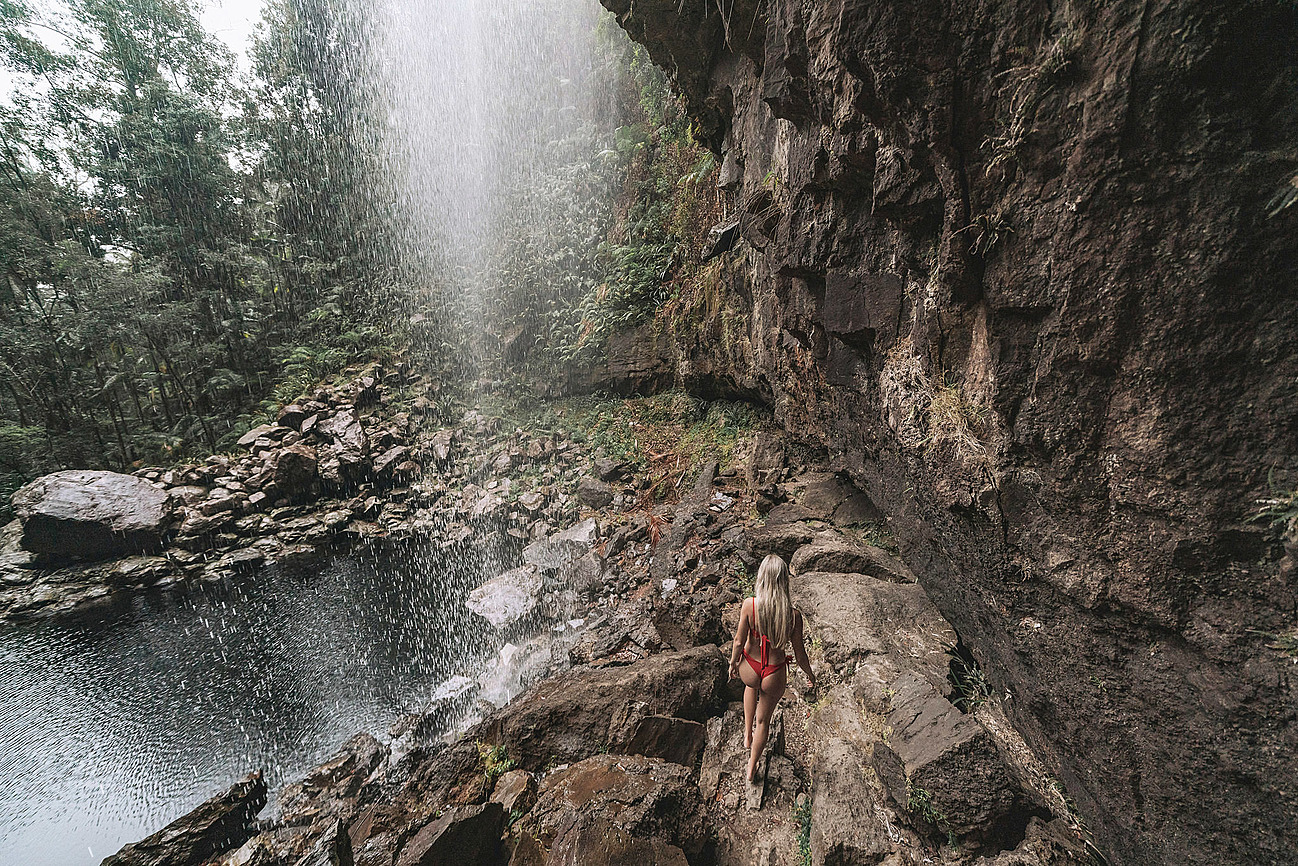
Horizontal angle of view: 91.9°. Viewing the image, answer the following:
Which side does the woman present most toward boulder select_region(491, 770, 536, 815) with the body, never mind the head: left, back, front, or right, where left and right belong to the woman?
left

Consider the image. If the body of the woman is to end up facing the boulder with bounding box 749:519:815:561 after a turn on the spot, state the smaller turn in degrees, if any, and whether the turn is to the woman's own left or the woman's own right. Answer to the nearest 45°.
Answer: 0° — they already face it

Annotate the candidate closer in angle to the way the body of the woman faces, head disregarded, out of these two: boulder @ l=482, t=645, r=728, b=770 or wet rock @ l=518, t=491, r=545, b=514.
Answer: the wet rock

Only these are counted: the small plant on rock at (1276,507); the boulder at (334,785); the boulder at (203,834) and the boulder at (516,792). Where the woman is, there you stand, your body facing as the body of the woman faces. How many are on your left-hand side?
3

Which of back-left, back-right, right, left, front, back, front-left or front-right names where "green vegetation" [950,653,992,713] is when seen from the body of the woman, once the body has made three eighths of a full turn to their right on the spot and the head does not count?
front-left

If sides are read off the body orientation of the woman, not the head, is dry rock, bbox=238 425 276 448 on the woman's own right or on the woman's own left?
on the woman's own left

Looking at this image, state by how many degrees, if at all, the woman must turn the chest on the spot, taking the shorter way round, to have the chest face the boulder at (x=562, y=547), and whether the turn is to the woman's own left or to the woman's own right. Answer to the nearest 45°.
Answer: approximately 45° to the woman's own left

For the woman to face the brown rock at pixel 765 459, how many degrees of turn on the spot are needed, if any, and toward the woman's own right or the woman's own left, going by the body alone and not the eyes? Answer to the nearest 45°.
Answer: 0° — they already face it

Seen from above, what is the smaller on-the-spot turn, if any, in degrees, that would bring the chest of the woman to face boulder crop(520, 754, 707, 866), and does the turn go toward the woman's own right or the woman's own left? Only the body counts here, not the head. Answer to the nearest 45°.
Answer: approximately 135° to the woman's own left

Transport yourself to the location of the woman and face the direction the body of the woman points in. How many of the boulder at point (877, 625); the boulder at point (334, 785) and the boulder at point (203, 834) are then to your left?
2

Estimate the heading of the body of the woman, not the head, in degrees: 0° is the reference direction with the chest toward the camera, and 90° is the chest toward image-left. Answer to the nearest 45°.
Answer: approximately 180°

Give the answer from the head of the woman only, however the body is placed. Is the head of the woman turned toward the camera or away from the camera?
away from the camera

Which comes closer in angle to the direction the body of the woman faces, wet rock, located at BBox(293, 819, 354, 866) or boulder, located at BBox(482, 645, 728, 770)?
the boulder

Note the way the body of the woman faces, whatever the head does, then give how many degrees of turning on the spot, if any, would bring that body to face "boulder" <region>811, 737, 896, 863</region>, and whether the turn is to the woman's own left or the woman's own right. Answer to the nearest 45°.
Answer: approximately 135° to the woman's own right
